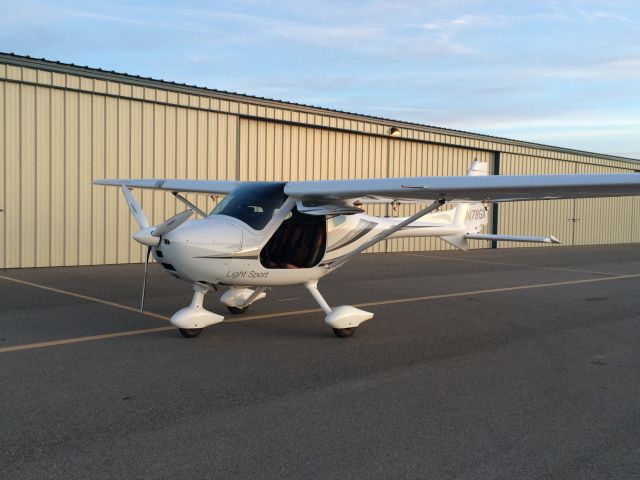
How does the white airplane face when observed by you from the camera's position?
facing the viewer and to the left of the viewer
